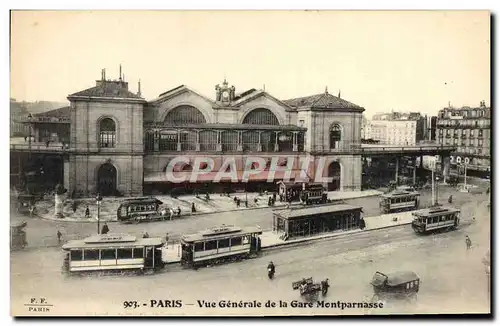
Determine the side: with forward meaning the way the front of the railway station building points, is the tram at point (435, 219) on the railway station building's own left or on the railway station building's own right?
on the railway station building's own left
